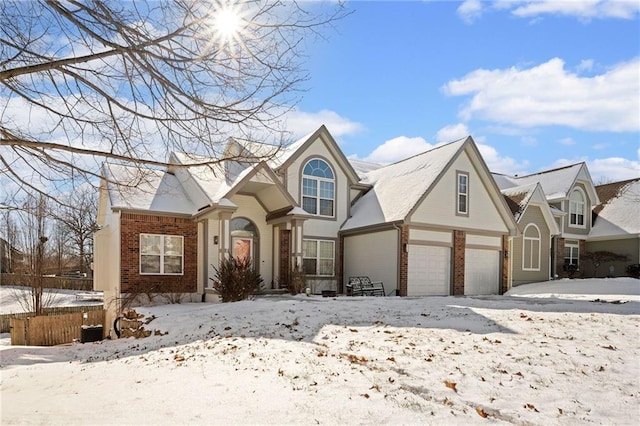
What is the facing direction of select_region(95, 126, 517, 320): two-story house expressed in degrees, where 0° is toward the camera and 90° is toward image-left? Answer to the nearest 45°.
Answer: approximately 315°

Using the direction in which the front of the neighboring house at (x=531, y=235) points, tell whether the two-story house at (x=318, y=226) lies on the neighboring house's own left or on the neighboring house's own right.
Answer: on the neighboring house's own right

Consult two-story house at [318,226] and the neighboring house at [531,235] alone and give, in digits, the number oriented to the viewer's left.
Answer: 0

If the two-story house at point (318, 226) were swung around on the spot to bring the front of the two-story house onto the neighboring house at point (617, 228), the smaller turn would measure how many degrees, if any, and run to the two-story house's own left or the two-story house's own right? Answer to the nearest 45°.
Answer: approximately 90° to the two-story house's own left

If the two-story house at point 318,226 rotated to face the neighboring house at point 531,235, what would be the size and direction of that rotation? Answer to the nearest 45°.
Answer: approximately 90° to its left

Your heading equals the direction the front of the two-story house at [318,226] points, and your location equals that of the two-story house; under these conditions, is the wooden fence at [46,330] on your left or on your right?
on your right
